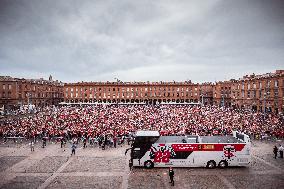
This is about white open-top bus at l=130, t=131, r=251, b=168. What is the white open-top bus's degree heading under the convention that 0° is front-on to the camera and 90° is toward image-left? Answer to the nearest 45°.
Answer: approximately 90°
